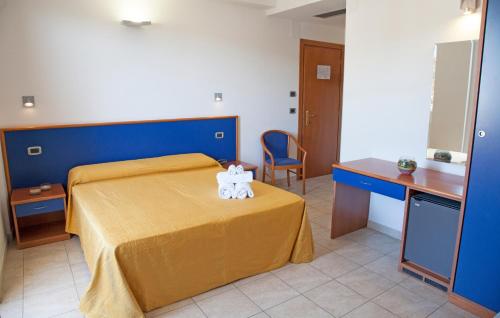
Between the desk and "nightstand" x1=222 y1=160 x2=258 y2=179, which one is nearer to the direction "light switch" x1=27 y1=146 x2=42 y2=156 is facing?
the desk

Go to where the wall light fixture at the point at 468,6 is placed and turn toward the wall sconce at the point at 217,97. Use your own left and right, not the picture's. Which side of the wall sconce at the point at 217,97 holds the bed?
left

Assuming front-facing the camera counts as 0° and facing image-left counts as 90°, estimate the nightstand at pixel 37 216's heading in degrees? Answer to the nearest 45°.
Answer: approximately 0°

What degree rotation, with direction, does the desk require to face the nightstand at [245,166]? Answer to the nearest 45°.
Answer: approximately 90° to its right

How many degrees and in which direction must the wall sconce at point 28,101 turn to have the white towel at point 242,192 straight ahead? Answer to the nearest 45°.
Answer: approximately 45° to its left

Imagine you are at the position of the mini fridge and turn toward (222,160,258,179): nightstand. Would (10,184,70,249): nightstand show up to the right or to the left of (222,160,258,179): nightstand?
left

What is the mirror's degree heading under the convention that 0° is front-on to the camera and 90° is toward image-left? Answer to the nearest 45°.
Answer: approximately 45°

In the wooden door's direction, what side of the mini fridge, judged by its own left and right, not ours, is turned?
right
